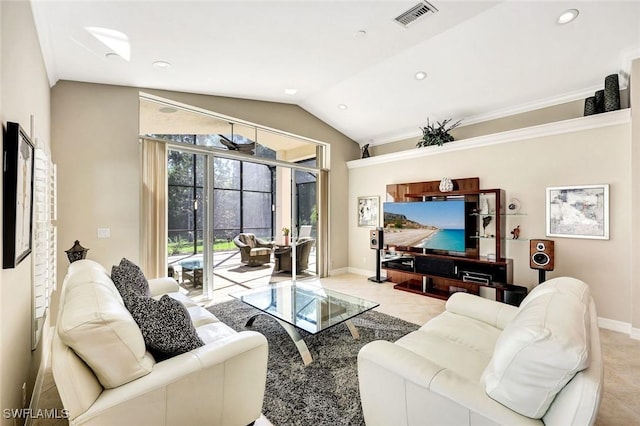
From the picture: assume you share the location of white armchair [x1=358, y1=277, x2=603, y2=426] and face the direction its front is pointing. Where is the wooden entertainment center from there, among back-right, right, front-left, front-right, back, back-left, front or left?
front-right

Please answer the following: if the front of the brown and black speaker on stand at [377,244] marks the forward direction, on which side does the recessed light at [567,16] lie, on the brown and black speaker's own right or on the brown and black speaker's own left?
on the brown and black speaker's own left

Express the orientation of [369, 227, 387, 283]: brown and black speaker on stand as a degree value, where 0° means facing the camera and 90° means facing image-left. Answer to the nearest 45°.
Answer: approximately 45°

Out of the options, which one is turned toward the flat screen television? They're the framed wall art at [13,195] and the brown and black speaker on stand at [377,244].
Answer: the framed wall art

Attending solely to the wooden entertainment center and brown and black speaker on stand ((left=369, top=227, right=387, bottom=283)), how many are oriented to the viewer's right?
0

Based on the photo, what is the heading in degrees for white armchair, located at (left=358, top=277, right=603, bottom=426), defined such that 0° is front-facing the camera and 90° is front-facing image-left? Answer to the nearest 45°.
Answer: approximately 135°

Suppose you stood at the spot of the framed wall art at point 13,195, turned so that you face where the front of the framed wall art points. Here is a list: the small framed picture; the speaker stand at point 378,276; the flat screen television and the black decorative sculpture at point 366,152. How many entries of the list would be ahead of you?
4

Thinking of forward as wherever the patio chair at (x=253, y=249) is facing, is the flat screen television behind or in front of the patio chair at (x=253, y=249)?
in front

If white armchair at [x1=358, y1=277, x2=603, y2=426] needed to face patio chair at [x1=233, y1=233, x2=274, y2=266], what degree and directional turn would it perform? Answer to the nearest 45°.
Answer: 0° — it already faces it

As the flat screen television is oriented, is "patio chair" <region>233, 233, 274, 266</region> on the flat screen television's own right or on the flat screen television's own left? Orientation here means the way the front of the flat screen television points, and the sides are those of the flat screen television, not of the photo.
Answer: on the flat screen television's own right

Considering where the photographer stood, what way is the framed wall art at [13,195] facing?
facing to the right of the viewer

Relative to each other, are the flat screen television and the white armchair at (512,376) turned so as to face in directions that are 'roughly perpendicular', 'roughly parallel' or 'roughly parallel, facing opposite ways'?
roughly perpendicular

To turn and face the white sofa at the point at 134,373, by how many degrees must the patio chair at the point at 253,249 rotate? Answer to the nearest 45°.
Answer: approximately 45° to its right

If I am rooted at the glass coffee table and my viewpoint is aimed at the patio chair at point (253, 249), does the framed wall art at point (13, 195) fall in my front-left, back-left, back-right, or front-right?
back-left

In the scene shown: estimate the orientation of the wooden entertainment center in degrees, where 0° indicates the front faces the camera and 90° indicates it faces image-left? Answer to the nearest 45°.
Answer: approximately 45°
